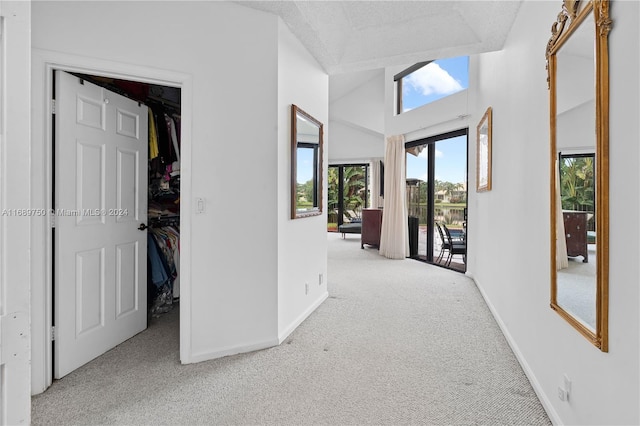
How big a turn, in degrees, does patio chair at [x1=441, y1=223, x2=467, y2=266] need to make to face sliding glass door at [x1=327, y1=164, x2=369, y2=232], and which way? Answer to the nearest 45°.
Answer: approximately 135° to its left

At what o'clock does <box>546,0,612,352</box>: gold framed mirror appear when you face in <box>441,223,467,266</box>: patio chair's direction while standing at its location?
The gold framed mirror is roughly at 3 o'clock from the patio chair.

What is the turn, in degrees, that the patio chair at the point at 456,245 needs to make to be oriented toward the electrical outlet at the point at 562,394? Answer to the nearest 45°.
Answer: approximately 90° to its right

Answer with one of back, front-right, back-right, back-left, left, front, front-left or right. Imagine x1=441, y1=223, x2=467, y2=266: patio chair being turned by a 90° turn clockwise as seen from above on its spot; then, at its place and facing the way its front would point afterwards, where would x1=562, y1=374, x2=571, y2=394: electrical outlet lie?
front

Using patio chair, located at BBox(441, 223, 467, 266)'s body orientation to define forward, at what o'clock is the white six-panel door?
The white six-panel door is roughly at 4 o'clock from the patio chair.

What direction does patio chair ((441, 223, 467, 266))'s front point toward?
to the viewer's right
